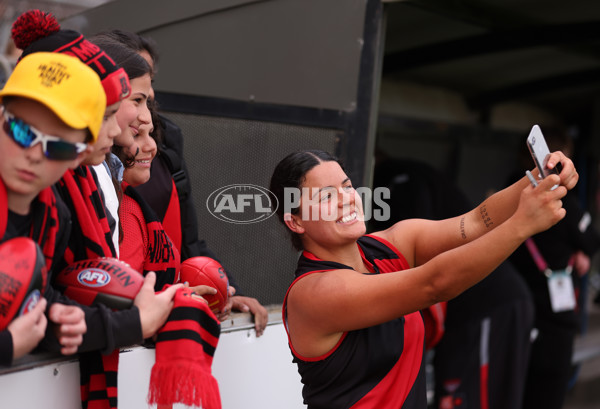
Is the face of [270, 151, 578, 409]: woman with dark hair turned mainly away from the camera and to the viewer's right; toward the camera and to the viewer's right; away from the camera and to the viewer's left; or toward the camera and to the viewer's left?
toward the camera and to the viewer's right

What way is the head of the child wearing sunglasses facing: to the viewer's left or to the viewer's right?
to the viewer's right

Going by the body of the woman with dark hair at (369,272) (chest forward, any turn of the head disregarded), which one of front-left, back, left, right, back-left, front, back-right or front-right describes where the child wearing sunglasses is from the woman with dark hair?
right

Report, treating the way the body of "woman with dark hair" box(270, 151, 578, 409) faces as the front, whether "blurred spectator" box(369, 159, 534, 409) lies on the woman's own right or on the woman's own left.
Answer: on the woman's own left

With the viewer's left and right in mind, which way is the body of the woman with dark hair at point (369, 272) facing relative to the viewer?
facing the viewer and to the right of the viewer

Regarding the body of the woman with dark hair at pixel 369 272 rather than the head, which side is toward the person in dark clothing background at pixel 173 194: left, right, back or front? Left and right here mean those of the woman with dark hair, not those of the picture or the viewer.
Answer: back

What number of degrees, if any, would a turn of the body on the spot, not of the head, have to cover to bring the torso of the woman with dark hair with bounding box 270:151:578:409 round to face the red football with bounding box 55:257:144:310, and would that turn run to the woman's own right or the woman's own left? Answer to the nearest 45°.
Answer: approximately 90° to the woman's own right
